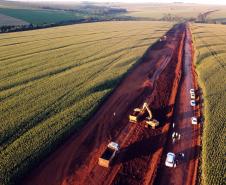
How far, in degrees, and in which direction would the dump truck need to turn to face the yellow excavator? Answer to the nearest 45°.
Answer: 0° — it already faces it

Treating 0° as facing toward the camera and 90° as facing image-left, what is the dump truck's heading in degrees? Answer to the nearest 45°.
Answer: approximately 225°

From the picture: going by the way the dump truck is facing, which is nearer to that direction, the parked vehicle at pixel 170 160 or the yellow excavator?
the yellow excavator

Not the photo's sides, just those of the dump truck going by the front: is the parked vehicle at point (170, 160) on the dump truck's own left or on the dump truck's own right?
on the dump truck's own right
